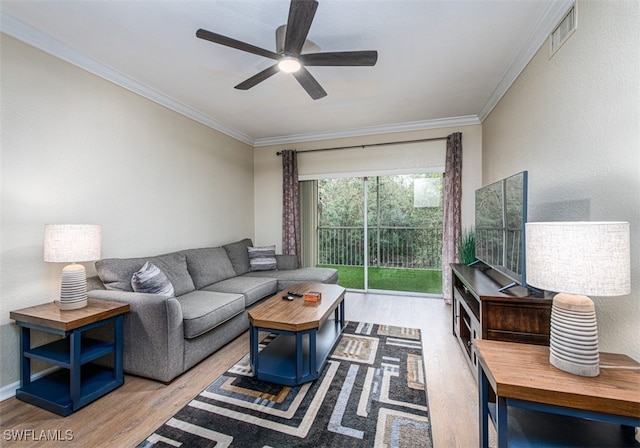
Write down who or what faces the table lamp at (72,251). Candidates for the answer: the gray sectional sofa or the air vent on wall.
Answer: the air vent on wall

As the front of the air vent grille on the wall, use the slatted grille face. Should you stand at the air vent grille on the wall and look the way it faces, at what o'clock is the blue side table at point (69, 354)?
The blue side table is roughly at 12 o'clock from the air vent grille on the wall.

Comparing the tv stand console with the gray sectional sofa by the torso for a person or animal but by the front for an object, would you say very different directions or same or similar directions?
very different directions

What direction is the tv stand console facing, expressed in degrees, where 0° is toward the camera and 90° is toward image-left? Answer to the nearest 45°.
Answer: approximately 90°

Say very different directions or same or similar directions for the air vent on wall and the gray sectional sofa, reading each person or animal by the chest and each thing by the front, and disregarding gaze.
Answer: very different directions

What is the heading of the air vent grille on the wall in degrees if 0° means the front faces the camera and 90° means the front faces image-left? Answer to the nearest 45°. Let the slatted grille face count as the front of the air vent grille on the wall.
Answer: approximately 45°

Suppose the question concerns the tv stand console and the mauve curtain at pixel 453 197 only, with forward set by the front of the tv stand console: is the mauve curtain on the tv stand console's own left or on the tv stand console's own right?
on the tv stand console's own right

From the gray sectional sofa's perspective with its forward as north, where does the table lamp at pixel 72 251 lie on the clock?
The table lamp is roughly at 4 o'clock from the gray sectional sofa.

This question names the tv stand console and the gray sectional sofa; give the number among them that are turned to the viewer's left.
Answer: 1
